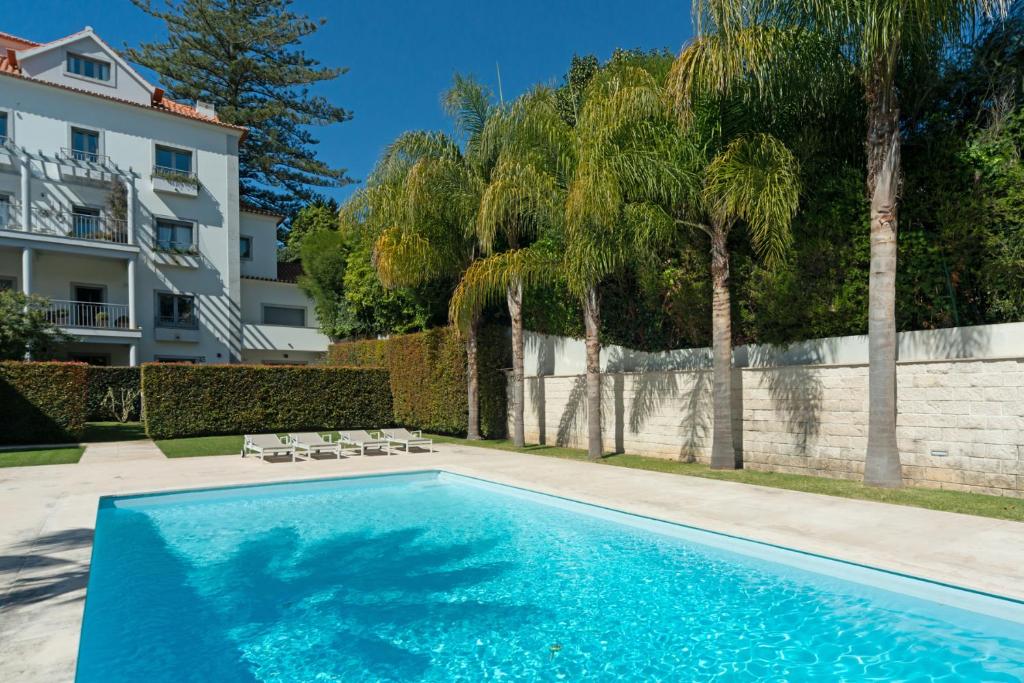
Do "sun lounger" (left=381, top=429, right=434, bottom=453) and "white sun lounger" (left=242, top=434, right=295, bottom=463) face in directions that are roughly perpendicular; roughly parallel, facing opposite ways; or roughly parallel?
roughly parallel

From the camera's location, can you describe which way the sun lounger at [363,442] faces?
facing the viewer and to the right of the viewer

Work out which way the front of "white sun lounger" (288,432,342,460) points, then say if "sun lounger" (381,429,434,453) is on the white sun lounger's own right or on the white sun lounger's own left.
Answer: on the white sun lounger's own left

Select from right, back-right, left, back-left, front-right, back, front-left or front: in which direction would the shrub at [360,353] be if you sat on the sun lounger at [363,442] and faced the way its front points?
back-left

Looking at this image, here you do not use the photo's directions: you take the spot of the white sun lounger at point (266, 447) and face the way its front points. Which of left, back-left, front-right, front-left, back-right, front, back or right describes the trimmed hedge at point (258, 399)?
back-left

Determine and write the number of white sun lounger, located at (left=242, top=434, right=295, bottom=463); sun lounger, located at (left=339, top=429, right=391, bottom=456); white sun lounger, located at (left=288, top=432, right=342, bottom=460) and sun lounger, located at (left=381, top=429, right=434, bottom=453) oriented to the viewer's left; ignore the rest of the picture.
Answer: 0

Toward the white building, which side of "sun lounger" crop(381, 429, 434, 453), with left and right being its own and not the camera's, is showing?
back

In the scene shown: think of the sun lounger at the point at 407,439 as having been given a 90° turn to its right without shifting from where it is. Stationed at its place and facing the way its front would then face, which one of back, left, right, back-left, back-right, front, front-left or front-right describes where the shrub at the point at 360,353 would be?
back-right

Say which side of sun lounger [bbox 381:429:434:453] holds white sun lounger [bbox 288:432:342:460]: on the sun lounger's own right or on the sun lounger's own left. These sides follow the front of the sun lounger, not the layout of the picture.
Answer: on the sun lounger's own right

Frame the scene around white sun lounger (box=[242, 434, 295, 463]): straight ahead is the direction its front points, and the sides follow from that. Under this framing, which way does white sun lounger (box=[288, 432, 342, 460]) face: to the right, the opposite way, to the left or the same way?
the same way

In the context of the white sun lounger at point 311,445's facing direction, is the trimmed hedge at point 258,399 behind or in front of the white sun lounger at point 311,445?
behind

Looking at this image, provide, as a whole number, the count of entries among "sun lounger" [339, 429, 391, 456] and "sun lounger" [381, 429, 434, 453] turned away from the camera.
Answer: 0
